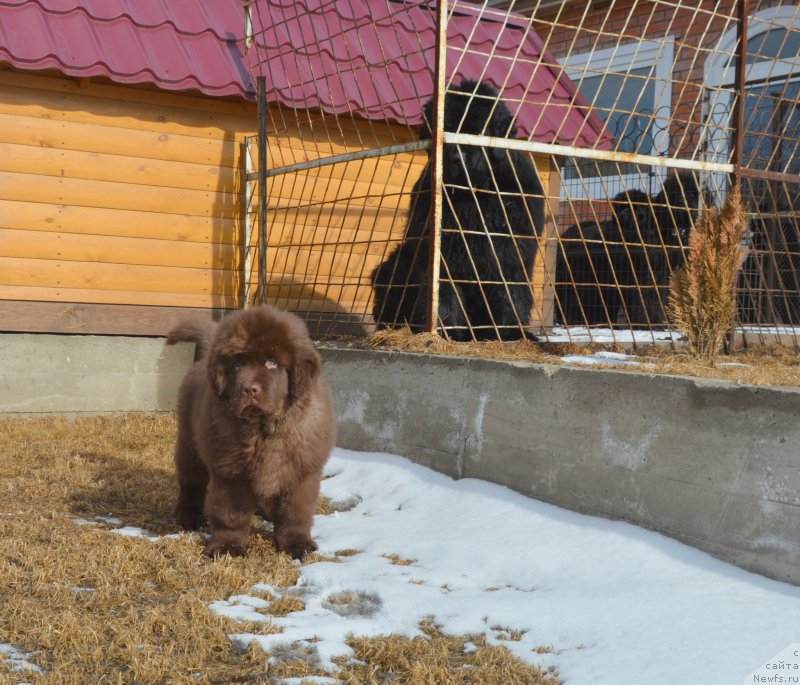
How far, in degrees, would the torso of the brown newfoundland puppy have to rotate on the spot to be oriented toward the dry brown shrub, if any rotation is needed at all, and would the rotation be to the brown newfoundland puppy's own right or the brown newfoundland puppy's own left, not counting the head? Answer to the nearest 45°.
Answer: approximately 90° to the brown newfoundland puppy's own left

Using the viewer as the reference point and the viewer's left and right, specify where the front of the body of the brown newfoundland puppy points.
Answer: facing the viewer and to the right of the viewer

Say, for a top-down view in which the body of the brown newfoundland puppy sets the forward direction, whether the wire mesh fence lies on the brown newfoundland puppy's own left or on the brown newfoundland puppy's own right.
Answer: on the brown newfoundland puppy's own left

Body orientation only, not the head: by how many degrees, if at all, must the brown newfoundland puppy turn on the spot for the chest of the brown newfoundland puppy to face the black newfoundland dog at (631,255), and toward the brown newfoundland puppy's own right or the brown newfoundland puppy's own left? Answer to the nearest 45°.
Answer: approximately 90° to the brown newfoundland puppy's own left

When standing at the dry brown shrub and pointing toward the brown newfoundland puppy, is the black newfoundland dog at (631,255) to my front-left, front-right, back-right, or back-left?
back-right
